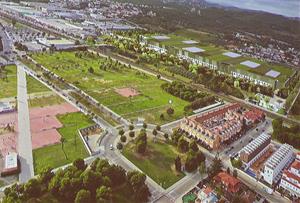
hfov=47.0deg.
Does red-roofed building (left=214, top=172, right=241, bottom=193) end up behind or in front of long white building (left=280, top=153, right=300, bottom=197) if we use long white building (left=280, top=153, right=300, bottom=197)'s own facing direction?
in front

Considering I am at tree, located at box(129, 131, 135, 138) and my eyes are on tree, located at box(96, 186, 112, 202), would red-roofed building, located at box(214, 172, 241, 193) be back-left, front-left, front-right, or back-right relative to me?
front-left

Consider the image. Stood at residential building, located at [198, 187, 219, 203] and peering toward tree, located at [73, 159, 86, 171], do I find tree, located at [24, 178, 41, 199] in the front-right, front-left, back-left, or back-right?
front-left

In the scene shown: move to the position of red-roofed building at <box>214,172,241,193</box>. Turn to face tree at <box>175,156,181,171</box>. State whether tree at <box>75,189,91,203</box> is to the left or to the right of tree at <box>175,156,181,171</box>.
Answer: left

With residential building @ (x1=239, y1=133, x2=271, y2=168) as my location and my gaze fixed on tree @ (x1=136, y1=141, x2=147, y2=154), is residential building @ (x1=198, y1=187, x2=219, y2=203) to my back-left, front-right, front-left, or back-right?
front-left

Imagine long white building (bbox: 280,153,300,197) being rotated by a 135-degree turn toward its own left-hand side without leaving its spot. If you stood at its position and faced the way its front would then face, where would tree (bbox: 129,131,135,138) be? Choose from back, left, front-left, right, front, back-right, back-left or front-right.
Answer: back

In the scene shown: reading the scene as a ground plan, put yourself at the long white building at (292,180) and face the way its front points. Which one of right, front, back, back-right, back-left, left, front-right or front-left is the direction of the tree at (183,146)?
front-right

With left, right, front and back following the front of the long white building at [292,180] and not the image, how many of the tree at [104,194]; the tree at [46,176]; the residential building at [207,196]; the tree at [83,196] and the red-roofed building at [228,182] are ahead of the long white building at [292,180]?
5

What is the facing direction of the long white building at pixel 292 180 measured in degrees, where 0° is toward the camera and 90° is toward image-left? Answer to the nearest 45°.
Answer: approximately 45°

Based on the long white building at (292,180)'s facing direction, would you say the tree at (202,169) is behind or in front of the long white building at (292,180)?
in front

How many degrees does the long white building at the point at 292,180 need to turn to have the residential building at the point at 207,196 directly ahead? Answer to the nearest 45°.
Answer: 0° — it already faces it
